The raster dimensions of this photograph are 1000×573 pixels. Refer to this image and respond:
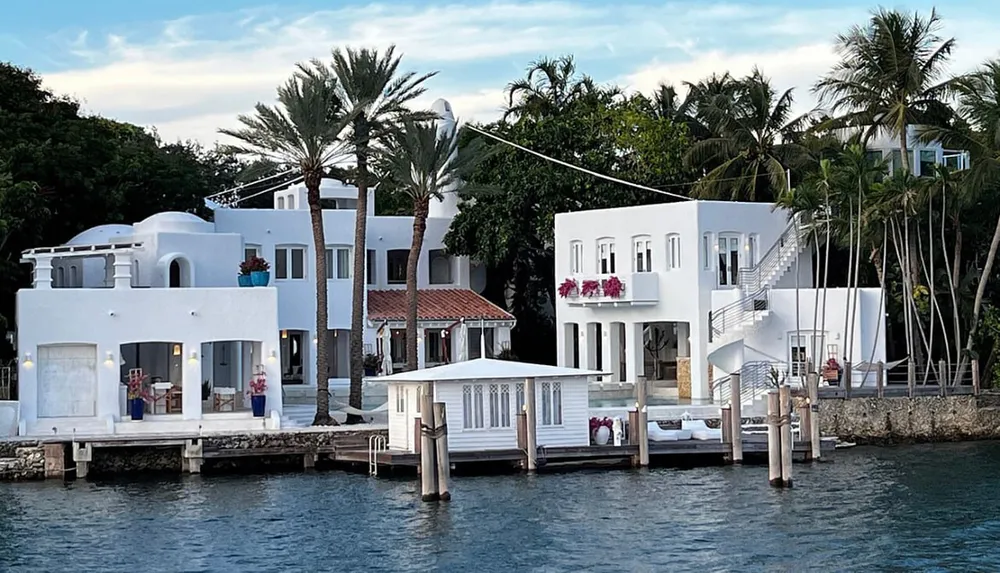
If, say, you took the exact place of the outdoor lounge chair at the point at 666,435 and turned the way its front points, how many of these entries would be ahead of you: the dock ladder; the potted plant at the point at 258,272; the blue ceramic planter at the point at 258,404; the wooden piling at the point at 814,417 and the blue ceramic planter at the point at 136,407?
1

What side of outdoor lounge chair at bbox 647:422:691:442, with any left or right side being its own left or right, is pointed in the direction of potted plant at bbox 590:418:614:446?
back

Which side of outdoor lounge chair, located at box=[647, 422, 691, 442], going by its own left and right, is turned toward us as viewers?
right

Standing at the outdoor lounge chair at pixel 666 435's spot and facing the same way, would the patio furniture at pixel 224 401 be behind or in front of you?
behind

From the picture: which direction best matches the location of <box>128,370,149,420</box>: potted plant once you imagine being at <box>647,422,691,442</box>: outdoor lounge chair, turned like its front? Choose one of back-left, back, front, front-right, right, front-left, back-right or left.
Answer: back

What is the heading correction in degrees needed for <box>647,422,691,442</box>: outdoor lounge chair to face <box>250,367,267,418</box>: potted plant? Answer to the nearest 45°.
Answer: approximately 180°

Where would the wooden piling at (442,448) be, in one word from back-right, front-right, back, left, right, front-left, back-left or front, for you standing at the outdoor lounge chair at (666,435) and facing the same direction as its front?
back-right

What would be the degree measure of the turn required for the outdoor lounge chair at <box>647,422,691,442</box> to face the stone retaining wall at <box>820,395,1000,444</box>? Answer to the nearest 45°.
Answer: approximately 45° to its left

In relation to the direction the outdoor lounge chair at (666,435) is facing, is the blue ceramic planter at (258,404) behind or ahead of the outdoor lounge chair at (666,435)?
behind

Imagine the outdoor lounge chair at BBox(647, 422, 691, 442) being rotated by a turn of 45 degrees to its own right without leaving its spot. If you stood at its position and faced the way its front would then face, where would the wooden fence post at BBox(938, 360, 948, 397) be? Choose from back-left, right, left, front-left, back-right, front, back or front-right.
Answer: left
